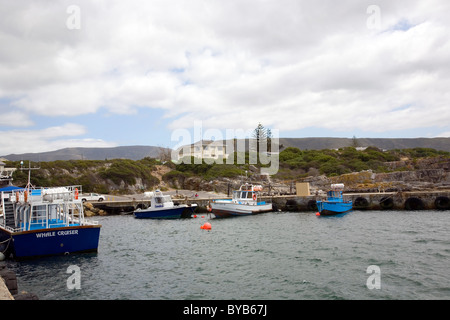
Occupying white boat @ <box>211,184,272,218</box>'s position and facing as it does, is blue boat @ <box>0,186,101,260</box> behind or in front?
in front

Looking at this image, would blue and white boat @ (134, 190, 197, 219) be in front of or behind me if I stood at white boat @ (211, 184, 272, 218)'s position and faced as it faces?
in front

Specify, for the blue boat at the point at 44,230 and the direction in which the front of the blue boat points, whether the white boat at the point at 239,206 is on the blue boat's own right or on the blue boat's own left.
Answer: on the blue boat's own right
